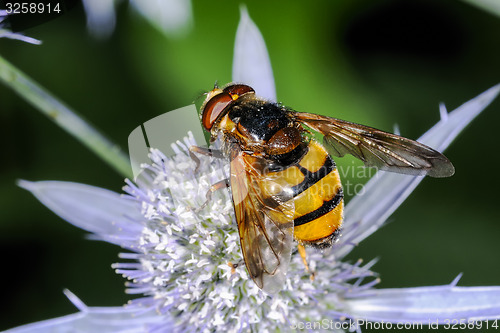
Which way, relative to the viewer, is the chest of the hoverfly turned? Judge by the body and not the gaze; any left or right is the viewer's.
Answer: facing away from the viewer and to the left of the viewer
